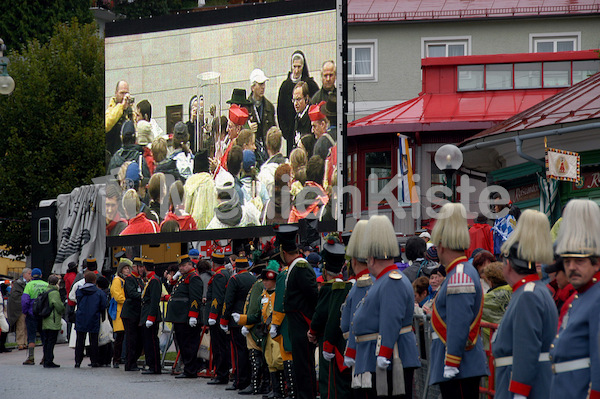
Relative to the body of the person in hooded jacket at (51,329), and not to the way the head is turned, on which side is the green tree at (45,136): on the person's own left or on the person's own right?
on the person's own left

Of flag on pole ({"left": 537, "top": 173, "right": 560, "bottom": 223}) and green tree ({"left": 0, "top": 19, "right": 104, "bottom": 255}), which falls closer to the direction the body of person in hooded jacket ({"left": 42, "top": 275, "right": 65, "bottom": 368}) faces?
the flag on pole

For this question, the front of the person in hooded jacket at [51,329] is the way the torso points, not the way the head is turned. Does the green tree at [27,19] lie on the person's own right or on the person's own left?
on the person's own left

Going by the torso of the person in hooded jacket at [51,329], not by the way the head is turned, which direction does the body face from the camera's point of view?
to the viewer's right

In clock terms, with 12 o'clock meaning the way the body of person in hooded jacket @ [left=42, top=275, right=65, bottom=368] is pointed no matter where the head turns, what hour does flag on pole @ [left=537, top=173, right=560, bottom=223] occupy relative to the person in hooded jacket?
The flag on pole is roughly at 1 o'clock from the person in hooded jacket.
